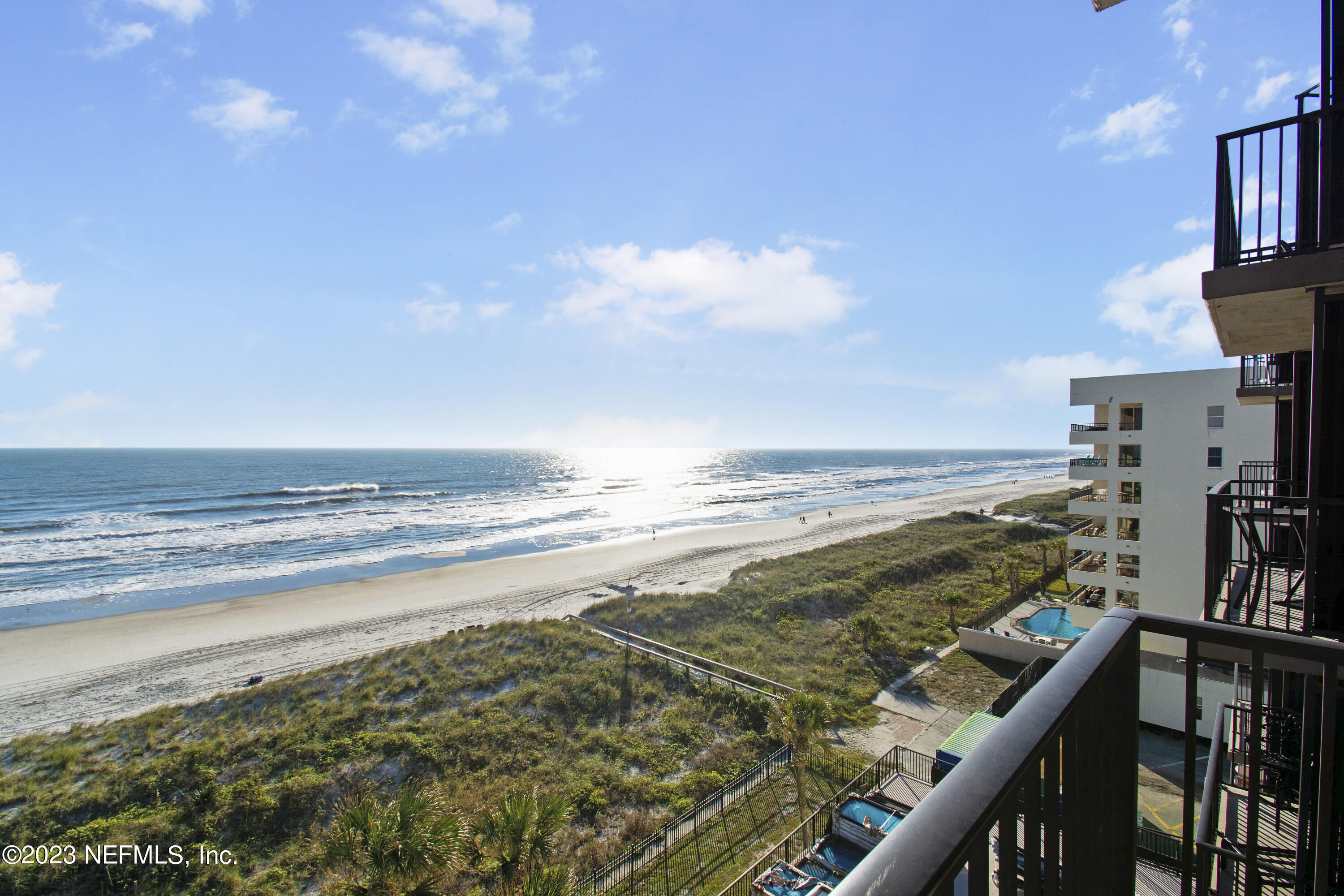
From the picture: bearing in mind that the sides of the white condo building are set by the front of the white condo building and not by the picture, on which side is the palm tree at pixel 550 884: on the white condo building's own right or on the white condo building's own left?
on the white condo building's own left

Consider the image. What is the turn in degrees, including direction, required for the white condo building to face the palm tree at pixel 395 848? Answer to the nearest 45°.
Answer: approximately 45° to its left

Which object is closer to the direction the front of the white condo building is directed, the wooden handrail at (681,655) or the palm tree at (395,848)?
the wooden handrail

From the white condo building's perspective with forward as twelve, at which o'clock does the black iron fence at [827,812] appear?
The black iron fence is roughly at 10 o'clock from the white condo building.

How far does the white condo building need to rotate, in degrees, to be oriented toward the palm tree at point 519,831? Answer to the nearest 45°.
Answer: approximately 45° to its left

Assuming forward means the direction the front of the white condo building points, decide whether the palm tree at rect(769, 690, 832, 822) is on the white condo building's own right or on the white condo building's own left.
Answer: on the white condo building's own left

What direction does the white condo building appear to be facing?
to the viewer's left
